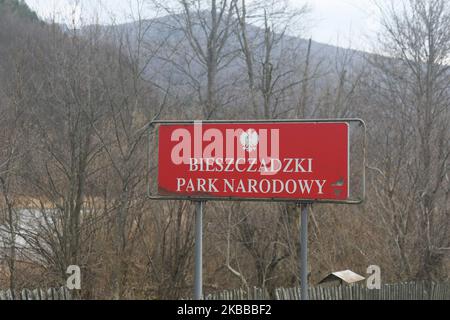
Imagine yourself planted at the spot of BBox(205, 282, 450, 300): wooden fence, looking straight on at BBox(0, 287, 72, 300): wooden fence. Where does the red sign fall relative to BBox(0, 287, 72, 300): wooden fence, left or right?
left

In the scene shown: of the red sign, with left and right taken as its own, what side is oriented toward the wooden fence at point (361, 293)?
back

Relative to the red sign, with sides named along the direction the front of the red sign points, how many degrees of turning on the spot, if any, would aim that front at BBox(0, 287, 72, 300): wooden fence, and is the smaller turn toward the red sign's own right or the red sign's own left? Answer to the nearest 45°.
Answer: approximately 135° to the red sign's own right

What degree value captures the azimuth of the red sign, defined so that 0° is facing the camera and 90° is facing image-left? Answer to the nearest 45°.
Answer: approximately 0°
